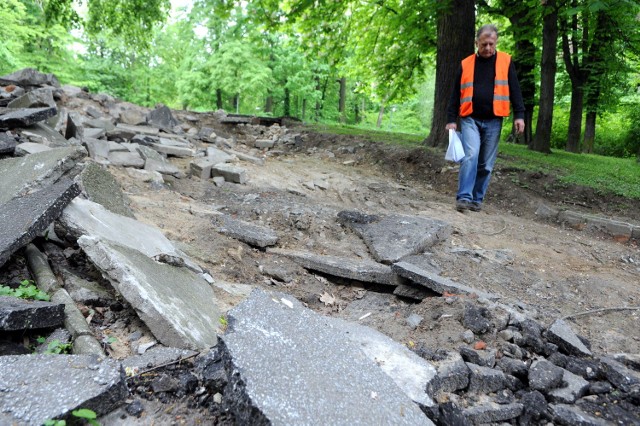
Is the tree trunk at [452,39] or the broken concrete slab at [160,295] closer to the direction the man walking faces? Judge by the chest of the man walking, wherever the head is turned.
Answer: the broken concrete slab

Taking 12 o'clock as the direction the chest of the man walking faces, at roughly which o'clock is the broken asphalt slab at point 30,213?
The broken asphalt slab is roughly at 1 o'clock from the man walking.

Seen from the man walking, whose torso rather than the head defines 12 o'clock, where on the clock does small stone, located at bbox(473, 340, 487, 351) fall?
The small stone is roughly at 12 o'clock from the man walking.

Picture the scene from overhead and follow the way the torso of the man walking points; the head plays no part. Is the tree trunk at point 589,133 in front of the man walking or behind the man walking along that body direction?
behind

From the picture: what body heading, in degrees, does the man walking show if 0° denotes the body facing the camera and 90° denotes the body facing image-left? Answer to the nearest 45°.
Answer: approximately 0°

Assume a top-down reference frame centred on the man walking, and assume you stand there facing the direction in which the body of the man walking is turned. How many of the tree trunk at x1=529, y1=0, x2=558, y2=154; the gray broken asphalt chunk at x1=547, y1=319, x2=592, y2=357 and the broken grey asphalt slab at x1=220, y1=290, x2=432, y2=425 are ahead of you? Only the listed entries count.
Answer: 2

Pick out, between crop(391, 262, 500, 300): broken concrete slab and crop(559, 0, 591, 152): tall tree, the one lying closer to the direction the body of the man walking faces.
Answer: the broken concrete slab

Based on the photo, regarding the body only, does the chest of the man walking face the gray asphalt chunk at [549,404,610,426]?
yes

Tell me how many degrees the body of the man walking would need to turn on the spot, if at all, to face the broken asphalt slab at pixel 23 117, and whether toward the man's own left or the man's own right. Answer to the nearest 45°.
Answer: approximately 90° to the man's own right

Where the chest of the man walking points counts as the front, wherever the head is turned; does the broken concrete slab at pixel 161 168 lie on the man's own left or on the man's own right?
on the man's own right

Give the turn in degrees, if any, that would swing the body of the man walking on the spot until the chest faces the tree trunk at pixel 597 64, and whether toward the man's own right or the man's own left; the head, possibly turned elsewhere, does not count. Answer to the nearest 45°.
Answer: approximately 180°
